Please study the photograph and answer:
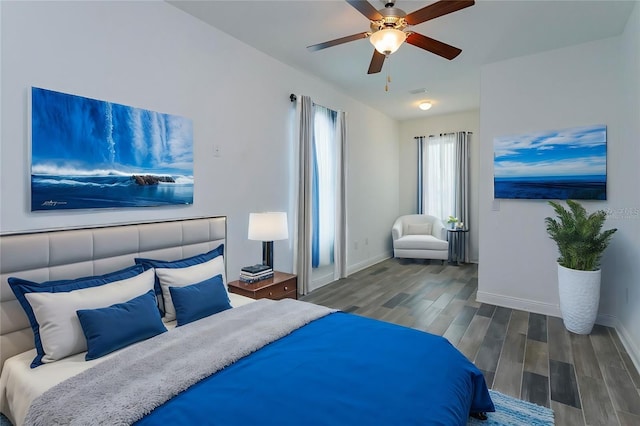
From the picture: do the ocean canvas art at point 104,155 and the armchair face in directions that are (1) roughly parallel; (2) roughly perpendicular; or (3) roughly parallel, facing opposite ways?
roughly perpendicular

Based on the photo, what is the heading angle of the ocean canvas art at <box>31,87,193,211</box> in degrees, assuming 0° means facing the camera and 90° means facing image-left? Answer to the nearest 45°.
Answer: approximately 315°

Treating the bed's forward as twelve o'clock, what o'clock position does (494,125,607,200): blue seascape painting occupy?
The blue seascape painting is roughly at 10 o'clock from the bed.

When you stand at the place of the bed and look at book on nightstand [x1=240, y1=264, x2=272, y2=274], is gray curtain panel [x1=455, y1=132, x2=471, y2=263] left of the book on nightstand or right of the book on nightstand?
right

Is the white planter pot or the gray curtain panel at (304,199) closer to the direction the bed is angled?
the white planter pot

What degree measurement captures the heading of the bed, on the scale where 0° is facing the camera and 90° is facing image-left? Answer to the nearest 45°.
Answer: approximately 315°
